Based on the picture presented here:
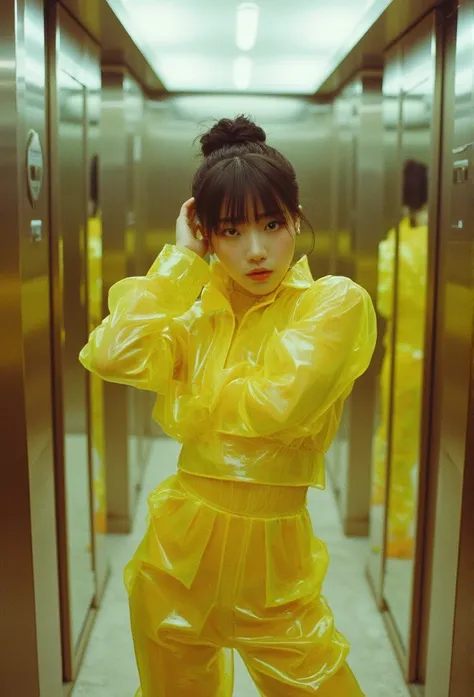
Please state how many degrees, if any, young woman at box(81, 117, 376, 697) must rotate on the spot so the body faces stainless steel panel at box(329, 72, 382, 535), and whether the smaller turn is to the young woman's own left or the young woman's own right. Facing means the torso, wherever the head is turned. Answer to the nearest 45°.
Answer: approximately 180°

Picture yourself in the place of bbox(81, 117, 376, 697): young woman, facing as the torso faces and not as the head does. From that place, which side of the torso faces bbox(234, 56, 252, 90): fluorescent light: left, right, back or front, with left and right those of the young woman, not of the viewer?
back

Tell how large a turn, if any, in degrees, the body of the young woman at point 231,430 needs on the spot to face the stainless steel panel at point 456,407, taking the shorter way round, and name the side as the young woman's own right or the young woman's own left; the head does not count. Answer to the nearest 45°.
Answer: approximately 135° to the young woman's own left

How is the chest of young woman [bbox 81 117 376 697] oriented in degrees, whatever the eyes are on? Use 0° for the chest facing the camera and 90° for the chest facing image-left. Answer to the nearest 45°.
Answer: approximately 0°

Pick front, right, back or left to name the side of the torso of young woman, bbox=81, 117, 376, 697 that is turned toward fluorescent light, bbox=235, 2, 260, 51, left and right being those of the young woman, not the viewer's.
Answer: back

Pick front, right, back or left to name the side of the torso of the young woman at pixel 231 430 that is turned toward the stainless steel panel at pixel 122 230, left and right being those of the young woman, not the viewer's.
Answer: back

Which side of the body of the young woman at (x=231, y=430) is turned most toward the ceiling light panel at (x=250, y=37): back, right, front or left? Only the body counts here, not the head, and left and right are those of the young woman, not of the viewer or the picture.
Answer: back

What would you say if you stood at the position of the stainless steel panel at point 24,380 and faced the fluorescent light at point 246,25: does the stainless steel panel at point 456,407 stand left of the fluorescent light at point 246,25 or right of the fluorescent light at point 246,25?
right

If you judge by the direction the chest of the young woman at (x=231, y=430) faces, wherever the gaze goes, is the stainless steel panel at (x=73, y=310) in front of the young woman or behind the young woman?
behind
